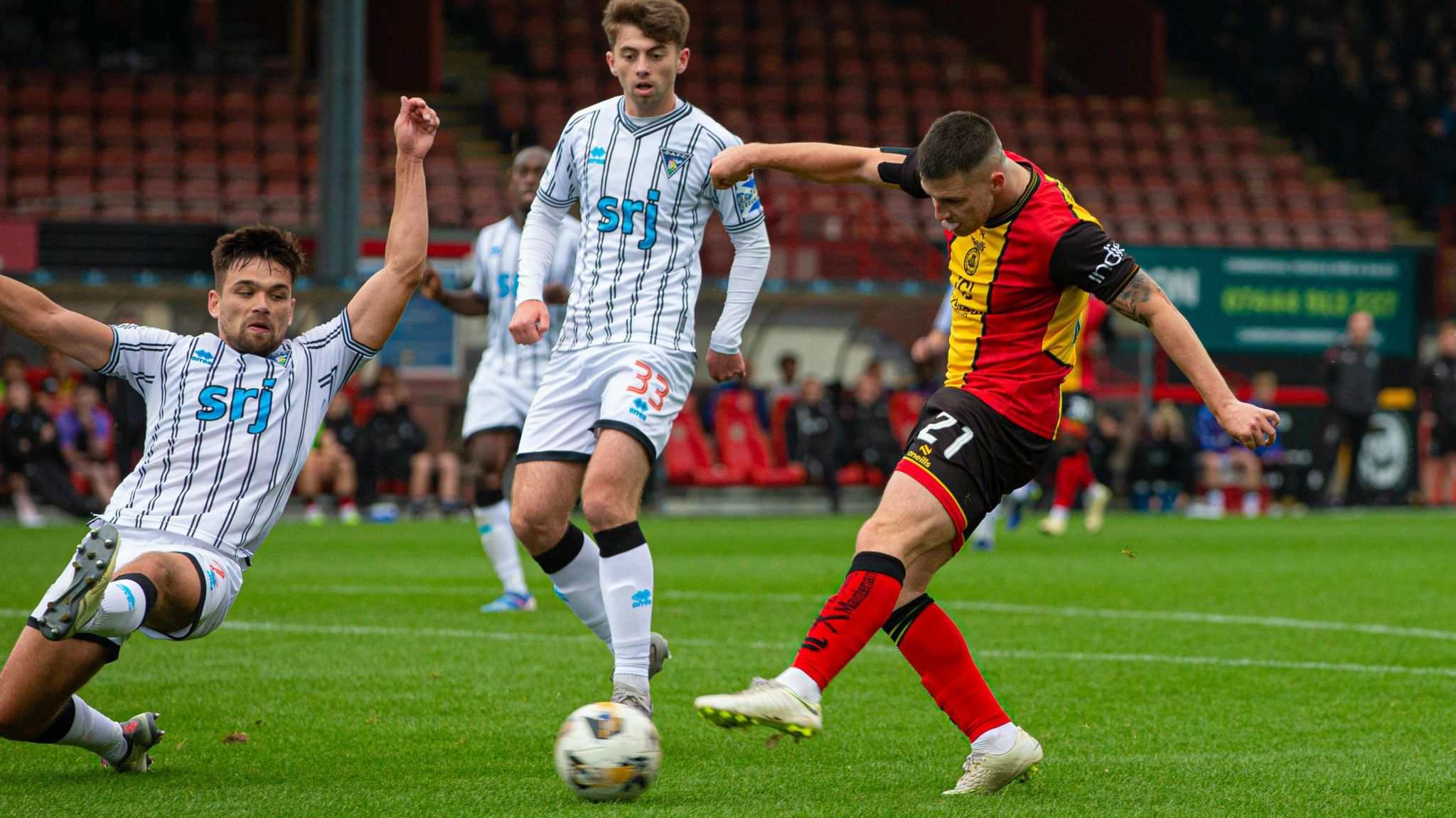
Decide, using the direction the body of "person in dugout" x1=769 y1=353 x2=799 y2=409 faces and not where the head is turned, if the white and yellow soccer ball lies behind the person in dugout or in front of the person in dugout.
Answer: in front

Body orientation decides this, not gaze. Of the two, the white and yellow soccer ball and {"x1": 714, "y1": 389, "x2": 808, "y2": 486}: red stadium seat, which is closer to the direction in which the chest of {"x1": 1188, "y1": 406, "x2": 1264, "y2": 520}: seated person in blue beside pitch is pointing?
the white and yellow soccer ball

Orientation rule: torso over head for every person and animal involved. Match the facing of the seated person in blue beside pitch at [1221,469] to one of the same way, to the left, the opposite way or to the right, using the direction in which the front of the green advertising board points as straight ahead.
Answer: the same way

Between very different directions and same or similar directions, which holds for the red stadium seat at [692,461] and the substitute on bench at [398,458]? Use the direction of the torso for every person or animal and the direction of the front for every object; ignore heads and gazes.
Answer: same or similar directions

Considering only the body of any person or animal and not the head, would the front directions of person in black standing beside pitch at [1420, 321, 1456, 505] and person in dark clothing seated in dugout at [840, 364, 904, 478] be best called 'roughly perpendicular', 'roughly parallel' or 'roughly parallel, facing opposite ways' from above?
roughly parallel

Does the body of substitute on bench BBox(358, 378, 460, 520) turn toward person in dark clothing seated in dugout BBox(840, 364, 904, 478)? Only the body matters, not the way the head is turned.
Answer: no

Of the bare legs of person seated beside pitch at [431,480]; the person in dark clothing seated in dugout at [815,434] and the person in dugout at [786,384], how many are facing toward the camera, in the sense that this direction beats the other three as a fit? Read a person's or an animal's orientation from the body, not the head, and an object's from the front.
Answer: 3

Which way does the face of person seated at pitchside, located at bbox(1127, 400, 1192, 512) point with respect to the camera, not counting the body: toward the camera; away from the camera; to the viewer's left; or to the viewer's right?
toward the camera

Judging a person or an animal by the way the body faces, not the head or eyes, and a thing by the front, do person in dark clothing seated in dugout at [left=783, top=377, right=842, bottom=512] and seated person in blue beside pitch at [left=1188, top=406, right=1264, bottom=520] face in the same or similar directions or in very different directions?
same or similar directions

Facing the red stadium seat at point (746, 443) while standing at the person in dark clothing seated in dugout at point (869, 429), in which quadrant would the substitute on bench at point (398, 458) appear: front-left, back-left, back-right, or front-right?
front-left

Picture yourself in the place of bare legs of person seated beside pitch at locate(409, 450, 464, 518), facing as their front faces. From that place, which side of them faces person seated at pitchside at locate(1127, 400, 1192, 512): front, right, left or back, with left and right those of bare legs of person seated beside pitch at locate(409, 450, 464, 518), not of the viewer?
left

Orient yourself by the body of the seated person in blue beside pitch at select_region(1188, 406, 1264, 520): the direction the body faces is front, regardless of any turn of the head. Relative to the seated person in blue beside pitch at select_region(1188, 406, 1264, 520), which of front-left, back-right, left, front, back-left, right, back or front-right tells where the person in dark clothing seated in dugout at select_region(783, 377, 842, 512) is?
front-right

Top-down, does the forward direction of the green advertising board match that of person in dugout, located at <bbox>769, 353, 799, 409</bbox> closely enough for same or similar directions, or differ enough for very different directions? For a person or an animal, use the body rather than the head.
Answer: same or similar directions

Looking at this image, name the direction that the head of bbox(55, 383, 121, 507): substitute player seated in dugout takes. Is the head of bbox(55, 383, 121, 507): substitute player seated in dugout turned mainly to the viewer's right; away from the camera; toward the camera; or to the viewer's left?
toward the camera

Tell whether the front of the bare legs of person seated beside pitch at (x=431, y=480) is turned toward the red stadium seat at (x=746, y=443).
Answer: no

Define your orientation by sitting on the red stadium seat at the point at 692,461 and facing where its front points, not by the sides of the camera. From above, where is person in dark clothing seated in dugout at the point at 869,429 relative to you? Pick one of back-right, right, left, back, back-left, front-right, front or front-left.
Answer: front-left

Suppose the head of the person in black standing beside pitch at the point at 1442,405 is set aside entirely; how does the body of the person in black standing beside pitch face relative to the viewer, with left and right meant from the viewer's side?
facing the viewer

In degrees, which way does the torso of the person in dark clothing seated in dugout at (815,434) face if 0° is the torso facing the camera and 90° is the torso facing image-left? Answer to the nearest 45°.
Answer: approximately 0°

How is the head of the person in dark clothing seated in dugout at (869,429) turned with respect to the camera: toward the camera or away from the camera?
toward the camera

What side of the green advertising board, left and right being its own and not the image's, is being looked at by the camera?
front
